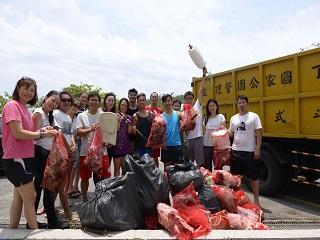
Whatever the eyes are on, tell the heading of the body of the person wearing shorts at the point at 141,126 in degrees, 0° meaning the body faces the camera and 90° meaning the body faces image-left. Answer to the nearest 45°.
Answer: approximately 0°

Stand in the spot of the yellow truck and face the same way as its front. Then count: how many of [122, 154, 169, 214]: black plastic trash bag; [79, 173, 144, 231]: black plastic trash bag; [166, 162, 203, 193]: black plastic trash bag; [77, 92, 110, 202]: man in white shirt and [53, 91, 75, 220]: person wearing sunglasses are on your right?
5

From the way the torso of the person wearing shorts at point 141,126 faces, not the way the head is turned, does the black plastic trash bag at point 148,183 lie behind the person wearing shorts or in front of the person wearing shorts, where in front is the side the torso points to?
in front

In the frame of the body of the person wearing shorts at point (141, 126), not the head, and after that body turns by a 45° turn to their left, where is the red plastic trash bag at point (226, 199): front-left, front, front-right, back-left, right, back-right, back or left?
front

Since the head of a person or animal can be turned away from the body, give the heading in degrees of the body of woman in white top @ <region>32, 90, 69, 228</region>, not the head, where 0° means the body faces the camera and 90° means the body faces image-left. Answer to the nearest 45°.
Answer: approximately 315°

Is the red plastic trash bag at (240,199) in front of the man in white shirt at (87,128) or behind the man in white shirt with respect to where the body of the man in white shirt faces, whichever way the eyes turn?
in front

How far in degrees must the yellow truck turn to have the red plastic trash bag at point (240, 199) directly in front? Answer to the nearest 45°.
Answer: approximately 90° to its right
